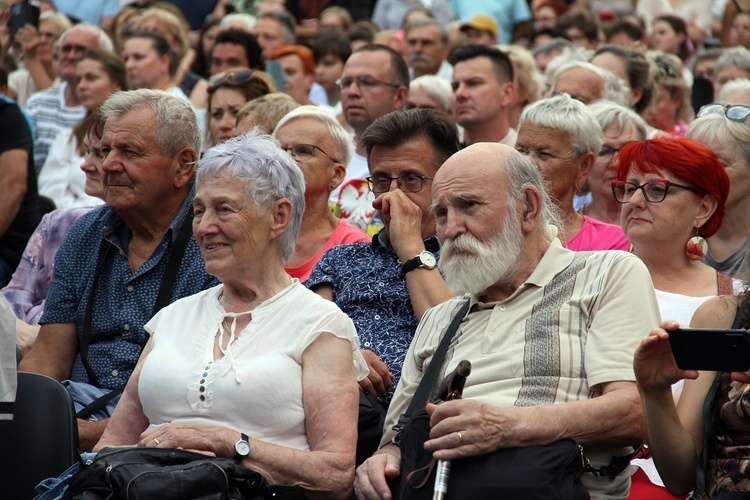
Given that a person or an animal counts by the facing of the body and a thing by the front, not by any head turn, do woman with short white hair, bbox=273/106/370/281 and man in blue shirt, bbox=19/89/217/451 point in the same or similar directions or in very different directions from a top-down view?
same or similar directions

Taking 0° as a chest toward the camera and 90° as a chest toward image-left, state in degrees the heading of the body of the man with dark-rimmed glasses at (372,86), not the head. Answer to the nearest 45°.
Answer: approximately 45°

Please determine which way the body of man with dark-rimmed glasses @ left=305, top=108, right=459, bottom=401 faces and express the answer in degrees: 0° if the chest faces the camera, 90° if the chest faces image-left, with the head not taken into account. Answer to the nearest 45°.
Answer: approximately 0°

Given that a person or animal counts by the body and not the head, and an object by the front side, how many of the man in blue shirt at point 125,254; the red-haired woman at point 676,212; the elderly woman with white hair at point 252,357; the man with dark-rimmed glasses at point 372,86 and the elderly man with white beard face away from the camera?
0

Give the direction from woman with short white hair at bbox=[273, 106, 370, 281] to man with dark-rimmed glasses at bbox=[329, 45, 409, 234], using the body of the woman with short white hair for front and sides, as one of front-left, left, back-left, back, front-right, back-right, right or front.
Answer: back-right

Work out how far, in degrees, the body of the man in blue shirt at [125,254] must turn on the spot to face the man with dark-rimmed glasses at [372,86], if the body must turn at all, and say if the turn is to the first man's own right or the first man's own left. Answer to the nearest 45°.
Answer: approximately 180°

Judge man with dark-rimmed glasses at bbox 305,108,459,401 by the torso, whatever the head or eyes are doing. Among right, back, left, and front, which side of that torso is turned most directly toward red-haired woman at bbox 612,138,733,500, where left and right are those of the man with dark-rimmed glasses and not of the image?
left

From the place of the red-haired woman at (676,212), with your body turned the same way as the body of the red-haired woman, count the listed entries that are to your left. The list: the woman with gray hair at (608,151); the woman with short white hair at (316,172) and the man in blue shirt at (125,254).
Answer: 0

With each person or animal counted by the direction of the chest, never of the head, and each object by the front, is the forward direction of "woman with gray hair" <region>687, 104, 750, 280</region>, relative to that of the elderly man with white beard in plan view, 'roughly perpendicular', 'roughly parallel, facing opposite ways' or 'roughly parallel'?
roughly parallel

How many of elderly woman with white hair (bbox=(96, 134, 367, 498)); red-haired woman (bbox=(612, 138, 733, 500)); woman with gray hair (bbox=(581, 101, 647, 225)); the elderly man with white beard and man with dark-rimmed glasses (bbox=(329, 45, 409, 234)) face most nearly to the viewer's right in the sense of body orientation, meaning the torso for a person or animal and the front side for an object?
0

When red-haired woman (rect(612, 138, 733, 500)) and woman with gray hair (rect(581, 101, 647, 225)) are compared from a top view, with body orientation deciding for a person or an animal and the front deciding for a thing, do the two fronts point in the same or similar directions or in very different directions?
same or similar directions

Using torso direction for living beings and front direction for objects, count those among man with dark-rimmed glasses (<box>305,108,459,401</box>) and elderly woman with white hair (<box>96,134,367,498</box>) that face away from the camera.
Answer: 0

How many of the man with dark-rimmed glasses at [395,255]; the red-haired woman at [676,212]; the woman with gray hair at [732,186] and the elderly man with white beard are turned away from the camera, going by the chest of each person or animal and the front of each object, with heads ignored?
0

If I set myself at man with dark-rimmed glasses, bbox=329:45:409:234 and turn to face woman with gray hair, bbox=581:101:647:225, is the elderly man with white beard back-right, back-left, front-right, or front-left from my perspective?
front-right

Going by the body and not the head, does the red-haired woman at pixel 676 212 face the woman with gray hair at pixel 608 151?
no

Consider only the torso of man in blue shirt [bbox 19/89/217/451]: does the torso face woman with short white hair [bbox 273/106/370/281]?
no

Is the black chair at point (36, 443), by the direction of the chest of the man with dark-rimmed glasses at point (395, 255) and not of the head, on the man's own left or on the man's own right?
on the man's own right

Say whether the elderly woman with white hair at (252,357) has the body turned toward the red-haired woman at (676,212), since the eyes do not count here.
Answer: no

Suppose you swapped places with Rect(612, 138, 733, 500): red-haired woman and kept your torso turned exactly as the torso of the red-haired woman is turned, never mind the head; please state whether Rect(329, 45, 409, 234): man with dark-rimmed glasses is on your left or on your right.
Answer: on your right

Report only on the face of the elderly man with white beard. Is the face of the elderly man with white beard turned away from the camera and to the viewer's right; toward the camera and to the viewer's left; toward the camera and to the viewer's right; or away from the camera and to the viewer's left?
toward the camera and to the viewer's left

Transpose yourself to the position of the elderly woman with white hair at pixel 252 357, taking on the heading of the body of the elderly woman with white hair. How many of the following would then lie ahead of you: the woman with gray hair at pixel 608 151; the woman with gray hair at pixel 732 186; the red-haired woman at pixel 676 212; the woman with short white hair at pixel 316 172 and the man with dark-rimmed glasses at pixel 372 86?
0

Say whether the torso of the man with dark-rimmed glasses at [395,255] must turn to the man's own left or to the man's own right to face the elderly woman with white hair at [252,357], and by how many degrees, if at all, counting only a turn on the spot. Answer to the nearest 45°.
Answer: approximately 45° to the man's own right

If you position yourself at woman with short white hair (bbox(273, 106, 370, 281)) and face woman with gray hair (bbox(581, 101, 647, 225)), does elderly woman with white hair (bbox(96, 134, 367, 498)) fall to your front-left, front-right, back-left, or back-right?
back-right
